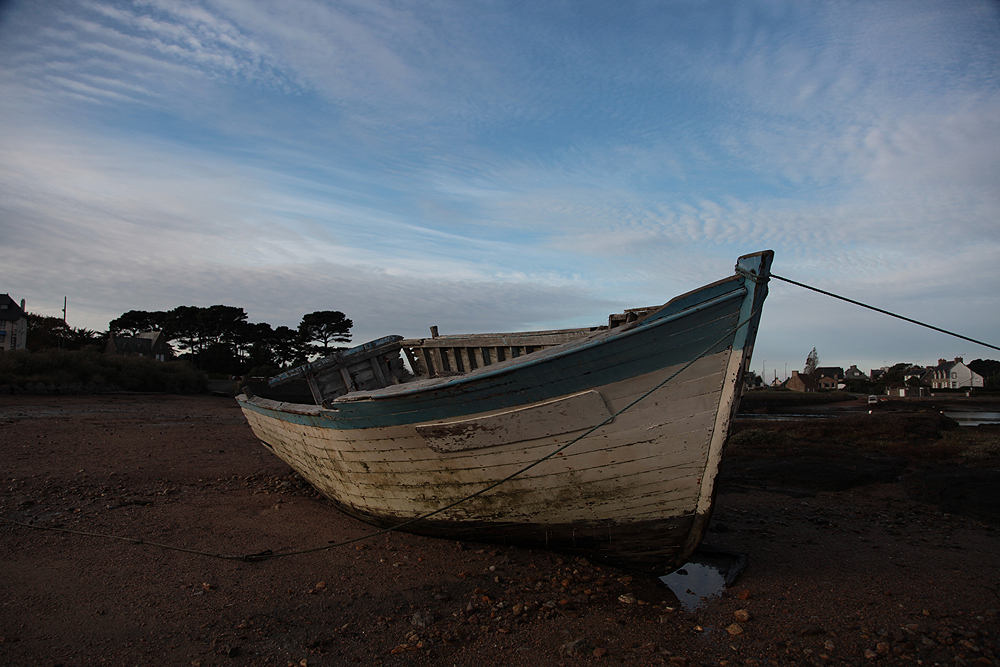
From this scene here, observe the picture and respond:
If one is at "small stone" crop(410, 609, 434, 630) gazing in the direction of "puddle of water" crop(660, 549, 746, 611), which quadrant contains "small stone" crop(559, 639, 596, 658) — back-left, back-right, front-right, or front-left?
front-right

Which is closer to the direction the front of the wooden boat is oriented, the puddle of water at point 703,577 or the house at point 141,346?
the puddle of water

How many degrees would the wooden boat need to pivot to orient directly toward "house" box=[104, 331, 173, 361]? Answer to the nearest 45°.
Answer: approximately 180°

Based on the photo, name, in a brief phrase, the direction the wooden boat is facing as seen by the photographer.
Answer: facing the viewer and to the right of the viewer

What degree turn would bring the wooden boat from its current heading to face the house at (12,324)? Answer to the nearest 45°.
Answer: approximately 180°
